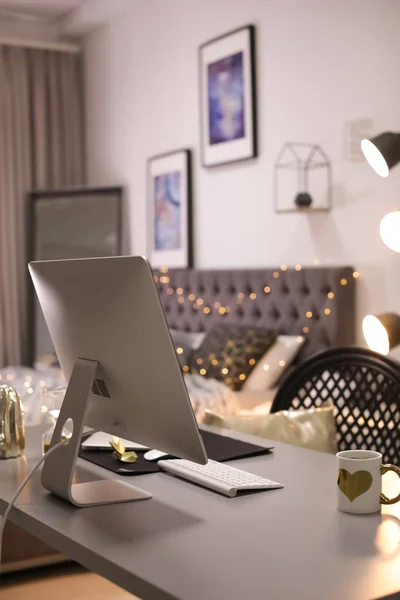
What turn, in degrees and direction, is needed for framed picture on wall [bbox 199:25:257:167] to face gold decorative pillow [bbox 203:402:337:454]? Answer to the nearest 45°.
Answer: approximately 45° to its left

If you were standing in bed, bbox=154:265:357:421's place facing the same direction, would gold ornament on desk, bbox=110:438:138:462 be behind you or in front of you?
in front

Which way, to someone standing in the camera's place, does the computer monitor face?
facing away from the viewer and to the right of the viewer

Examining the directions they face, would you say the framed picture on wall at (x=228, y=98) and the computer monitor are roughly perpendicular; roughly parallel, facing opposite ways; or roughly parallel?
roughly parallel, facing opposite ways

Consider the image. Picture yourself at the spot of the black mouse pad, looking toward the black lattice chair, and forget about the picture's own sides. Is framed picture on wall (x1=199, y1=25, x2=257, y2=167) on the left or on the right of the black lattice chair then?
left

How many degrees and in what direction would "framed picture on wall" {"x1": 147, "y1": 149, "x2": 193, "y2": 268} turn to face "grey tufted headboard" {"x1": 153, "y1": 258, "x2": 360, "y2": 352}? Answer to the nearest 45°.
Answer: approximately 45° to its left

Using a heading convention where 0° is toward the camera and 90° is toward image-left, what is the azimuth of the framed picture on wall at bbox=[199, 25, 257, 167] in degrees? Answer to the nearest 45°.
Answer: approximately 45°

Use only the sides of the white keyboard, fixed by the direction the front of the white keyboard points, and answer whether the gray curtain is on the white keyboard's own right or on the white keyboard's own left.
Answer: on the white keyboard's own left

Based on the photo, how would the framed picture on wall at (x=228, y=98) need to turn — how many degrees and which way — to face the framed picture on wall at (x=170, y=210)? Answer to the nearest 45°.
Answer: approximately 90° to its right

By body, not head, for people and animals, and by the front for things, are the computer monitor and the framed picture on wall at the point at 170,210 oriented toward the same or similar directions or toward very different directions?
very different directions

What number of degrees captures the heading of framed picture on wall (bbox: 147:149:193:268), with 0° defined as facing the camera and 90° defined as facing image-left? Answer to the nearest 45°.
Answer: approximately 45°

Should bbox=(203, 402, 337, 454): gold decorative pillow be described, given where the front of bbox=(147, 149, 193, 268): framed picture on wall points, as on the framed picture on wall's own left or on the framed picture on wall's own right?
on the framed picture on wall's own left

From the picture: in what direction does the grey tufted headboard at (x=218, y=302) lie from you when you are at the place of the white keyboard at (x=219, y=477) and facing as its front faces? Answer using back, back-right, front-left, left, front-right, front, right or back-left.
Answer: front-left

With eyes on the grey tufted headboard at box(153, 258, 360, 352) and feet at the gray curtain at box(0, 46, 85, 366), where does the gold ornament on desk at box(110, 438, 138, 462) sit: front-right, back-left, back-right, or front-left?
front-right

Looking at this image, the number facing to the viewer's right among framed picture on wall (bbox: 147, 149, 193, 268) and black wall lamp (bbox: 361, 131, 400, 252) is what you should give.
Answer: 0
